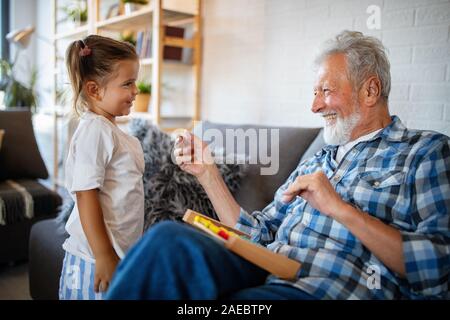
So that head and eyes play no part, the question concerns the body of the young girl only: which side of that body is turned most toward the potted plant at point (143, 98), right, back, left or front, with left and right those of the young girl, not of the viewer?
left

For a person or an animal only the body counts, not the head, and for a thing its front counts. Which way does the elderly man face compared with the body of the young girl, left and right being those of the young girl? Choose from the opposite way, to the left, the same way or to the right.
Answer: the opposite way

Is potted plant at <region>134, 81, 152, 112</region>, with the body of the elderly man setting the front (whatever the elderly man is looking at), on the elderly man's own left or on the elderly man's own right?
on the elderly man's own right

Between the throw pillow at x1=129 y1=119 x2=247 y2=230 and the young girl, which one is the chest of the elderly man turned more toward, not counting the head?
the young girl

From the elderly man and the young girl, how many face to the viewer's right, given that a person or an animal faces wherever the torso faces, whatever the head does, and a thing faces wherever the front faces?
1

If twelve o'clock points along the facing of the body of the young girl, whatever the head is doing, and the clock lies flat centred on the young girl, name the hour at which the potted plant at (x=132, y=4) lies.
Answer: The potted plant is roughly at 9 o'clock from the young girl.

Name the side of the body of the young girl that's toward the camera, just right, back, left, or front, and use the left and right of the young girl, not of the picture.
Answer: right

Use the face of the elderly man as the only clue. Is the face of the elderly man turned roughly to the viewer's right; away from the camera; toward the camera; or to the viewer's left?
to the viewer's left

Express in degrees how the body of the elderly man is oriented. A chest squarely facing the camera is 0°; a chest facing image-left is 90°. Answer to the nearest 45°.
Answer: approximately 45°

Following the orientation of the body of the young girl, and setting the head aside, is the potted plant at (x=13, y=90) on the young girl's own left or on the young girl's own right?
on the young girl's own left

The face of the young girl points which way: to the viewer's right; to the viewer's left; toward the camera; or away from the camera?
to the viewer's right
